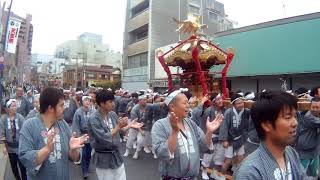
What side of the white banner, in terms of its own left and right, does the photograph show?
front

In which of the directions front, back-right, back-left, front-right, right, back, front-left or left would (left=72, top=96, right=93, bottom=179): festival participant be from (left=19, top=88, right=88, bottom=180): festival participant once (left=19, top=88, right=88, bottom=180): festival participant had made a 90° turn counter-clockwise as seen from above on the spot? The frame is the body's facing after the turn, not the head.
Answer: front-left

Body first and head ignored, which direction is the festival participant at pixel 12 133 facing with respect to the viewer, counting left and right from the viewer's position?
facing the viewer

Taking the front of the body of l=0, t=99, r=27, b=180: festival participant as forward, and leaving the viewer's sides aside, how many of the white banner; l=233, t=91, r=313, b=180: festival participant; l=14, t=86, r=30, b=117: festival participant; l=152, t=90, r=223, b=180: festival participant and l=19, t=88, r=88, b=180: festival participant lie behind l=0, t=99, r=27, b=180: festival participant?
2

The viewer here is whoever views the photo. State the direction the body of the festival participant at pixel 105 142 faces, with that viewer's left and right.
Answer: facing the viewer and to the right of the viewer

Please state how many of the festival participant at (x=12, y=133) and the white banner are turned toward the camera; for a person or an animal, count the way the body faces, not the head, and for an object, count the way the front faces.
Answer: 2

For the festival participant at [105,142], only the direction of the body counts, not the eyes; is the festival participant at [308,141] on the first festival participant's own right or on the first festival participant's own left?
on the first festival participant's own left
